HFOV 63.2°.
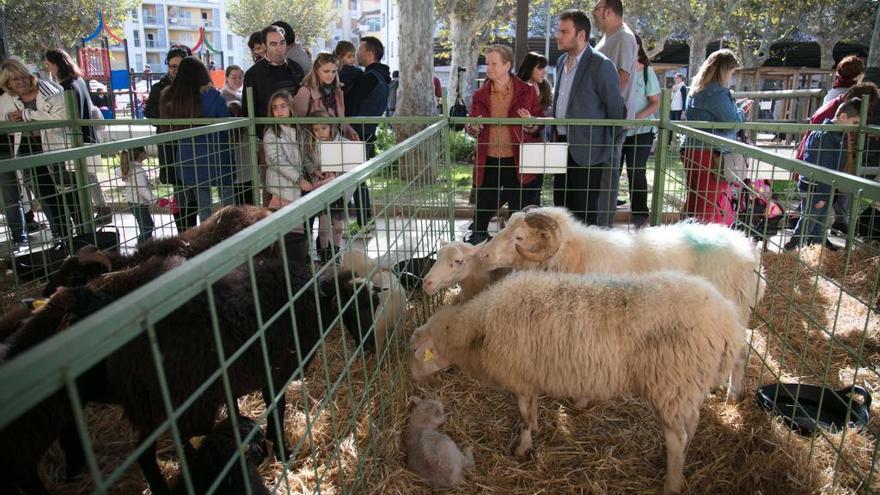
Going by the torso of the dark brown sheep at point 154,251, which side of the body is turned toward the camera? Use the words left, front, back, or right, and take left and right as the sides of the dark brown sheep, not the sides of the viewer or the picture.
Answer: left

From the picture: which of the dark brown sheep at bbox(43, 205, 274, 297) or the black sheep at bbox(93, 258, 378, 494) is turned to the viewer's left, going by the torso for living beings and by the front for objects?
the dark brown sheep at bbox(43, 205, 274, 297)

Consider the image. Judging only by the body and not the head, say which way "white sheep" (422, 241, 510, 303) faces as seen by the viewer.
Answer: to the viewer's left

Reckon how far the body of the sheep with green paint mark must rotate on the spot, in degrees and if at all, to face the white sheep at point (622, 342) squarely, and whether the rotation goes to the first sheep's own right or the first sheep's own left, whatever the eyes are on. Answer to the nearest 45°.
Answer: approximately 90° to the first sheep's own left

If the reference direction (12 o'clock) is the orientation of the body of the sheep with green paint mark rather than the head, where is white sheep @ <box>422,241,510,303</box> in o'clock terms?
The white sheep is roughly at 12 o'clock from the sheep with green paint mark.

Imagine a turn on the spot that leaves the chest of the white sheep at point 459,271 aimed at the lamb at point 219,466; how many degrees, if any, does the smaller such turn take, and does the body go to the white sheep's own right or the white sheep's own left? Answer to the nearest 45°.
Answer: approximately 45° to the white sheep's own left

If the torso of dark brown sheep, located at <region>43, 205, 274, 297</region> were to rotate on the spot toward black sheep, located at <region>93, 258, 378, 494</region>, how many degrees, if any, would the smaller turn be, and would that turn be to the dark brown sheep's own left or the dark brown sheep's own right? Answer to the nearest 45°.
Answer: approximately 90° to the dark brown sheep's own left

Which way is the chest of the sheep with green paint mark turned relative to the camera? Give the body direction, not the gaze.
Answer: to the viewer's left

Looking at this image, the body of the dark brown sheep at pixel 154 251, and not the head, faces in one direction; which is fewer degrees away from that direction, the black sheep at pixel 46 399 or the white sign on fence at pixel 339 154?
the black sheep

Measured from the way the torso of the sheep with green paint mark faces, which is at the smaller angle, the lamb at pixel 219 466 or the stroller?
the lamb

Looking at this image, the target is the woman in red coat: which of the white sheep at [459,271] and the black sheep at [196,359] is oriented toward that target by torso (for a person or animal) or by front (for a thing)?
the black sheep

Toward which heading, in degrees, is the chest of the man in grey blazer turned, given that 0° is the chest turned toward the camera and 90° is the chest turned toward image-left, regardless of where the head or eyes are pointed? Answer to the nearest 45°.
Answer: approximately 45°

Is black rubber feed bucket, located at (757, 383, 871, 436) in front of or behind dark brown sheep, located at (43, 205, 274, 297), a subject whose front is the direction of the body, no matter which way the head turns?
behind

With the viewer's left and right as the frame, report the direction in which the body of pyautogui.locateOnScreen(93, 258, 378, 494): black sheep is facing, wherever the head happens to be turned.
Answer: facing away from the viewer and to the right of the viewer

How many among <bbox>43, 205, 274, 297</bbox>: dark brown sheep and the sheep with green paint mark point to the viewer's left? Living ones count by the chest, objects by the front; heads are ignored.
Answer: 2
